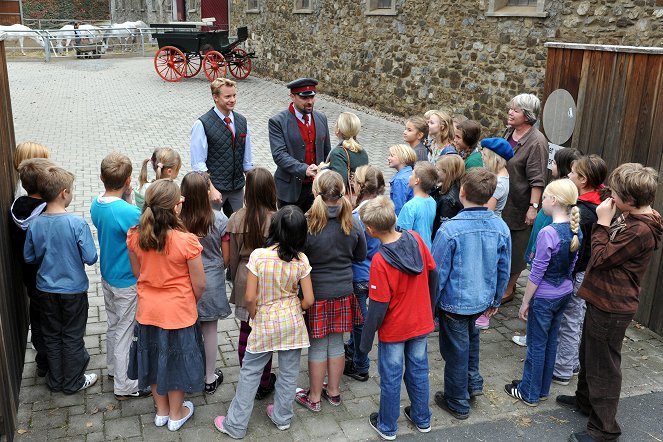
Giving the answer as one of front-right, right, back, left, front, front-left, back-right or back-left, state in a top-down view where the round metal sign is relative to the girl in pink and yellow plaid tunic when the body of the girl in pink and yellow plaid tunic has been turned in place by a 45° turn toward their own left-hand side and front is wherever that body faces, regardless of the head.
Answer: right

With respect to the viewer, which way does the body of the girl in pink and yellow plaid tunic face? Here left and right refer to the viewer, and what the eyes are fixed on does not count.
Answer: facing away from the viewer

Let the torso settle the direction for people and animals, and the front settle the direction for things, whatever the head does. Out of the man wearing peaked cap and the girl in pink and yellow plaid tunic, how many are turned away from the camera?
1

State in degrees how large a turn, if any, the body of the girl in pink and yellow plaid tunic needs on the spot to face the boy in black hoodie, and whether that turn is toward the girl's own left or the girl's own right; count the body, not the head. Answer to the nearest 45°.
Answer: approximately 45° to the girl's own left

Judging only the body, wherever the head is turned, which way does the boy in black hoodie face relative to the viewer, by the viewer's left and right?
facing away from the viewer and to the right of the viewer

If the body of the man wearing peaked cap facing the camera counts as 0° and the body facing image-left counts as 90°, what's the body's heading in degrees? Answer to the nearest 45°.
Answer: approximately 315°

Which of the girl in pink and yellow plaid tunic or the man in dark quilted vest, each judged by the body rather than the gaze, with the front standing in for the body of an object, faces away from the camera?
the girl in pink and yellow plaid tunic

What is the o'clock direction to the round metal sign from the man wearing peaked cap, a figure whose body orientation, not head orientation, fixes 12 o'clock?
The round metal sign is roughly at 10 o'clock from the man wearing peaked cap.

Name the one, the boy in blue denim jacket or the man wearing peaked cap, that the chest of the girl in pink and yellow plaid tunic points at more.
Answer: the man wearing peaked cap

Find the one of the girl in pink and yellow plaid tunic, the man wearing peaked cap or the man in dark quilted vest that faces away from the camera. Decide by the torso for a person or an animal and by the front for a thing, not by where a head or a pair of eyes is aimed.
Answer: the girl in pink and yellow plaid tunic

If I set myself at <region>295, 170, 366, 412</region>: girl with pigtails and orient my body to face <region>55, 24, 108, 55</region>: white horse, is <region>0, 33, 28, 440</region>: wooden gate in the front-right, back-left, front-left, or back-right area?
front-left

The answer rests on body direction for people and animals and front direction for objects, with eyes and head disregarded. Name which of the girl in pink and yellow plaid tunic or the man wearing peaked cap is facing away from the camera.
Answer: the girl in pink and yellow plaid tunic

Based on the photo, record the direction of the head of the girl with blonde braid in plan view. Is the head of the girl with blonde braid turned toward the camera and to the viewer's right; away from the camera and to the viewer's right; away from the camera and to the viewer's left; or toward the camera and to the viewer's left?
away from the camera and to the viewer's left

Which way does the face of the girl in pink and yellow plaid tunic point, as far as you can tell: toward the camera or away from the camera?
away from the camera

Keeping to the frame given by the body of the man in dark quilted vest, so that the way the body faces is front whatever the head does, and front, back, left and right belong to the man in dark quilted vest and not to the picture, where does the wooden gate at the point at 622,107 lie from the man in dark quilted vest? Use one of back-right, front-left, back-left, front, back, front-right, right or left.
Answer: front-left

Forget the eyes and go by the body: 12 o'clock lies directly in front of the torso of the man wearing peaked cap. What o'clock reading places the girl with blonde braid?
The girl with blonde braid is roughly at 12 o'clock from the man wearing peaked cap.
